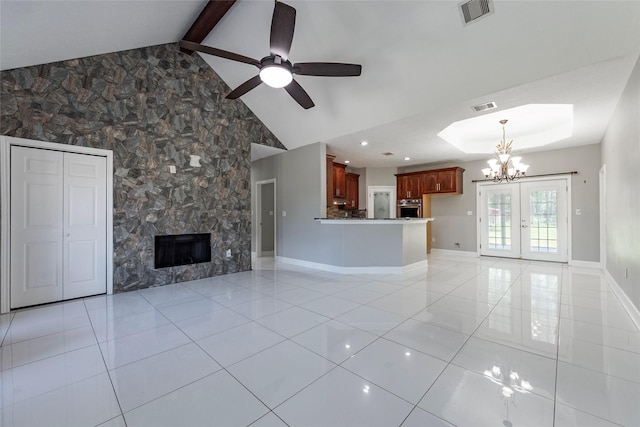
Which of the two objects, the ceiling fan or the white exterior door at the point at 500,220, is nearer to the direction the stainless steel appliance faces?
the ceiling fan

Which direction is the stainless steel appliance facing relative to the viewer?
toward the camera

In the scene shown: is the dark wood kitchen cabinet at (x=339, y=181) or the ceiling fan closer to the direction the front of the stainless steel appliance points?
the ceiling fan

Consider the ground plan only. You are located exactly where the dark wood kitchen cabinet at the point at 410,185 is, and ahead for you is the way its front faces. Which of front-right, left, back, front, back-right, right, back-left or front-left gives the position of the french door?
left

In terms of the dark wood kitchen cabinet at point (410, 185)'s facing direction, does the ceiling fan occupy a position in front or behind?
in front

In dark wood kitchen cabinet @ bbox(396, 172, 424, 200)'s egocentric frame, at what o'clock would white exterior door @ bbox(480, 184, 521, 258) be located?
The white exterior door is roughly at 9 o'clock from the dark wood kitchen cabinet.

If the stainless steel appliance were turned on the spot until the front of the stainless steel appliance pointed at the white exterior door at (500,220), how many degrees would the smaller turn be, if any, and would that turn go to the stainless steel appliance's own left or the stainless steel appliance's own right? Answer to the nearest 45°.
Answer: approximately 90° to the stainless steel appliance's own left

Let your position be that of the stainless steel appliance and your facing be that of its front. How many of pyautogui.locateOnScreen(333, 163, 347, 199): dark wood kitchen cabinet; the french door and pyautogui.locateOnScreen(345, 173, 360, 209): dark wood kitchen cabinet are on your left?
1

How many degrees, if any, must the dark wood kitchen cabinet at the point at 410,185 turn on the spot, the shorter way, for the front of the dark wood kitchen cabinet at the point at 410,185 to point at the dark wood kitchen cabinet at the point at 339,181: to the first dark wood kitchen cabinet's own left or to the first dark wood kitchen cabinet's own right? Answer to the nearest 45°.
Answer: approximately 45° to the first dark wood kitchen cabinet's own right

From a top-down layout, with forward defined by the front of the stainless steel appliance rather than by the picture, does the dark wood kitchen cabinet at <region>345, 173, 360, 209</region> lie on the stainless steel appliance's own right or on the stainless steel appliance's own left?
on the stainless steel appliance's own right

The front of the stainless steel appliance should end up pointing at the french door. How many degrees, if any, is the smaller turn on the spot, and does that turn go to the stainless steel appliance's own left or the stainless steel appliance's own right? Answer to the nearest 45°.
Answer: approximately 90° to the stainless steel appliance's own left

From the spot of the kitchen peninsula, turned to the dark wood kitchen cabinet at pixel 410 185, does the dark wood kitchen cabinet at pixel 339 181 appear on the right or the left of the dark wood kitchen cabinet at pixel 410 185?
left

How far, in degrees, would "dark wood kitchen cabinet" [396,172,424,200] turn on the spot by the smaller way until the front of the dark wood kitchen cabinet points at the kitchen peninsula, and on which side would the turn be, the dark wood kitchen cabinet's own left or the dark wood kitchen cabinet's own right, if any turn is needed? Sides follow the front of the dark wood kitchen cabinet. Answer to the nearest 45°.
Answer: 0° — it already faces it

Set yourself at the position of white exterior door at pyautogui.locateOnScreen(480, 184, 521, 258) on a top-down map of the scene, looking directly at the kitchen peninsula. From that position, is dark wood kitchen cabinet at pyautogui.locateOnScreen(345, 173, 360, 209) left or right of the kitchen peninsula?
right

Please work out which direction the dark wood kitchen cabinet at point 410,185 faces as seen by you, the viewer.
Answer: facing the viewer
